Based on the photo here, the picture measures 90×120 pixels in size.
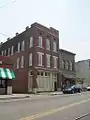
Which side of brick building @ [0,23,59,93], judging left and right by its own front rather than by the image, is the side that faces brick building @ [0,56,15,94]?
right

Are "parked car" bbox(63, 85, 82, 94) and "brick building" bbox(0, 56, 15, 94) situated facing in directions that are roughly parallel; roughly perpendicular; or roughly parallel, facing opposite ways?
roughly perpendicular

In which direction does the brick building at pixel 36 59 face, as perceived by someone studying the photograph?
facing the viewer and to the right of the viewer

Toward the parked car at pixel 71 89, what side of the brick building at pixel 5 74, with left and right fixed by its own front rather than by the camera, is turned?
left

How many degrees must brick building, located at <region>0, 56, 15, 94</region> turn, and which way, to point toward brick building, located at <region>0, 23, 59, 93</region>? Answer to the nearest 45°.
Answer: approximately 90° to its left

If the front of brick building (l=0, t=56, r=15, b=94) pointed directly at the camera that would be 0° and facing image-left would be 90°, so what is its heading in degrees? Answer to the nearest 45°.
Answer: approximately 315°

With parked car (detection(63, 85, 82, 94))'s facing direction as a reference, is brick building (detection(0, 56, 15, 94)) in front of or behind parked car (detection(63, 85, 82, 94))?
in front

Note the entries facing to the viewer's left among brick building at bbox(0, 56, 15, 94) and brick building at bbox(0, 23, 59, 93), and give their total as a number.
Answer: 0

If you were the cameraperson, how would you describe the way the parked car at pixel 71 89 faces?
facing the viewer and to the left of the viewer

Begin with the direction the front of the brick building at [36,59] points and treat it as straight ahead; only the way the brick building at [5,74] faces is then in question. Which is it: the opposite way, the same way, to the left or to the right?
the same way
